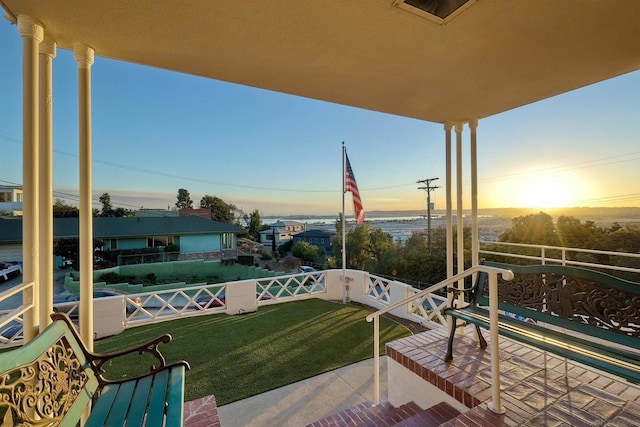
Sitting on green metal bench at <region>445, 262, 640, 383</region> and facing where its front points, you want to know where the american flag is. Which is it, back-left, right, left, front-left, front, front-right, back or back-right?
right

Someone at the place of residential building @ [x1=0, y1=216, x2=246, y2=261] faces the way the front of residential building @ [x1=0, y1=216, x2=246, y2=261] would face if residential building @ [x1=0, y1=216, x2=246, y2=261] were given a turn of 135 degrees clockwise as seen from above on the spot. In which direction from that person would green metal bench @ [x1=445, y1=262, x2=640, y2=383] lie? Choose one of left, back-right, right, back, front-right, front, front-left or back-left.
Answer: back-left

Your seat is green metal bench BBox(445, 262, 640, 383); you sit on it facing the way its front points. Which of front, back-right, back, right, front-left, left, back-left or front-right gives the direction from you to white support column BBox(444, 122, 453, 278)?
right

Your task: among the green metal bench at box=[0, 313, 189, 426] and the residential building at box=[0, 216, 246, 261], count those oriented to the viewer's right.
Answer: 1

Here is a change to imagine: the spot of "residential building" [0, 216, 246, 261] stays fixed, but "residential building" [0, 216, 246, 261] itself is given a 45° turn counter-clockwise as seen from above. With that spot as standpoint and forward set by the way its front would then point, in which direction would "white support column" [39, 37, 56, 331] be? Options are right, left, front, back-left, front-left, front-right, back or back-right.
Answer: front-right

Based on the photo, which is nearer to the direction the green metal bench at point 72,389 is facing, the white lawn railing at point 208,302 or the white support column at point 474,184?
the white support column

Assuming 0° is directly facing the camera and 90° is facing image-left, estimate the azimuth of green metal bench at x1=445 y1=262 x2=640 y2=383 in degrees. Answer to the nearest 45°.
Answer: approximately 45°

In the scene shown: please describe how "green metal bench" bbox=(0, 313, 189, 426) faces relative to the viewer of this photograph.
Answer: facing to the right of the viewer

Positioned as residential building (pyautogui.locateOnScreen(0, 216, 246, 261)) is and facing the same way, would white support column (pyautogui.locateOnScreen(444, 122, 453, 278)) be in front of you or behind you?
in front

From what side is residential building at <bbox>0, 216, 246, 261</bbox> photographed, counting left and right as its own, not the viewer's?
front

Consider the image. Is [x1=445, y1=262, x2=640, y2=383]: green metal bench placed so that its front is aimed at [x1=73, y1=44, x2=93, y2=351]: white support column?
yes

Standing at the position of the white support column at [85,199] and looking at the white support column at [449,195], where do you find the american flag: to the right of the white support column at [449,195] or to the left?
left

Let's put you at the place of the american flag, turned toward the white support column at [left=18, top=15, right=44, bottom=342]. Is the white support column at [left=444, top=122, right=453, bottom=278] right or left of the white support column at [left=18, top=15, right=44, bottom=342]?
left

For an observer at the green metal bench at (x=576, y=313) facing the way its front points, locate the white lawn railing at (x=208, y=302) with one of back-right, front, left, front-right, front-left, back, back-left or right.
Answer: front-right

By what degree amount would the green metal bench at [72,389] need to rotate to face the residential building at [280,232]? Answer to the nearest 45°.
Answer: approximately 45° to its left

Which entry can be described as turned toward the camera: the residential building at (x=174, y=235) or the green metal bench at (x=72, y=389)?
the residential building

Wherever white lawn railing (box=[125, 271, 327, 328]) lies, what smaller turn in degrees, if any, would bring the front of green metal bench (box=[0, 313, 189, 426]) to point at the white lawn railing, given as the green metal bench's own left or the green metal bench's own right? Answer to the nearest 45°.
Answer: approximately 45° to the green metal bench's own left
